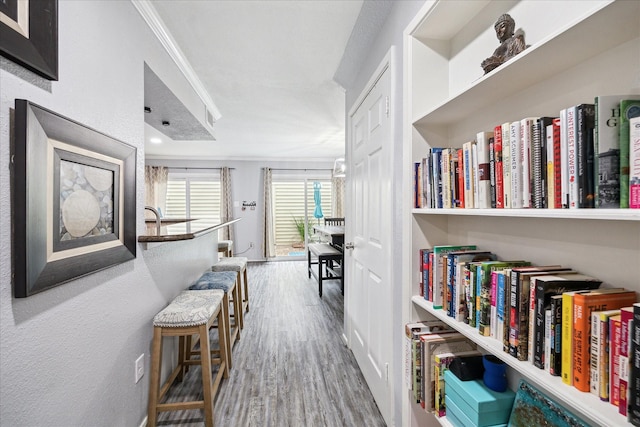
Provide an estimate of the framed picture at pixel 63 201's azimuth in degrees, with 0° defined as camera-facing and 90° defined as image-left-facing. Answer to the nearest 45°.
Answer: approximately 315°

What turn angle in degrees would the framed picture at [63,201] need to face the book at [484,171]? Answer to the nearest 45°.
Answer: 0° — it already faces it

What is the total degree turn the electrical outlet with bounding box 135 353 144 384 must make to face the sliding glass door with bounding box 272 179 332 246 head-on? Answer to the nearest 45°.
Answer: approximately 90° to its left

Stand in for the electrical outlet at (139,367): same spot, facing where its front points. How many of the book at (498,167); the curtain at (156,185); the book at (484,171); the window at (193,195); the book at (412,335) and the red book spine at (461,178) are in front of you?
4

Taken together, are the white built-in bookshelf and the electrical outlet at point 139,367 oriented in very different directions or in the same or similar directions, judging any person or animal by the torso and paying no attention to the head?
very different directions

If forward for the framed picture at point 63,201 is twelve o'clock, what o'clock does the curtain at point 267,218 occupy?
The curtain is roughly at 9 o'clock from the framed picture.

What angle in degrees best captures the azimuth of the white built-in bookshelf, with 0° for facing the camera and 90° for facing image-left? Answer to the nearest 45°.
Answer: approximately 45°

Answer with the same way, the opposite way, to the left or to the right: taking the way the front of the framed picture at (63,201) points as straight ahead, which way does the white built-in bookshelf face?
the opposite way

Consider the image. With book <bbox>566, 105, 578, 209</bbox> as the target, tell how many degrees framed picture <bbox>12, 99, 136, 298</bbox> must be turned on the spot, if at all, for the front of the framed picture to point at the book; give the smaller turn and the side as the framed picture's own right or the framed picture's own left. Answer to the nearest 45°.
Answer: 0° — it already faces it
